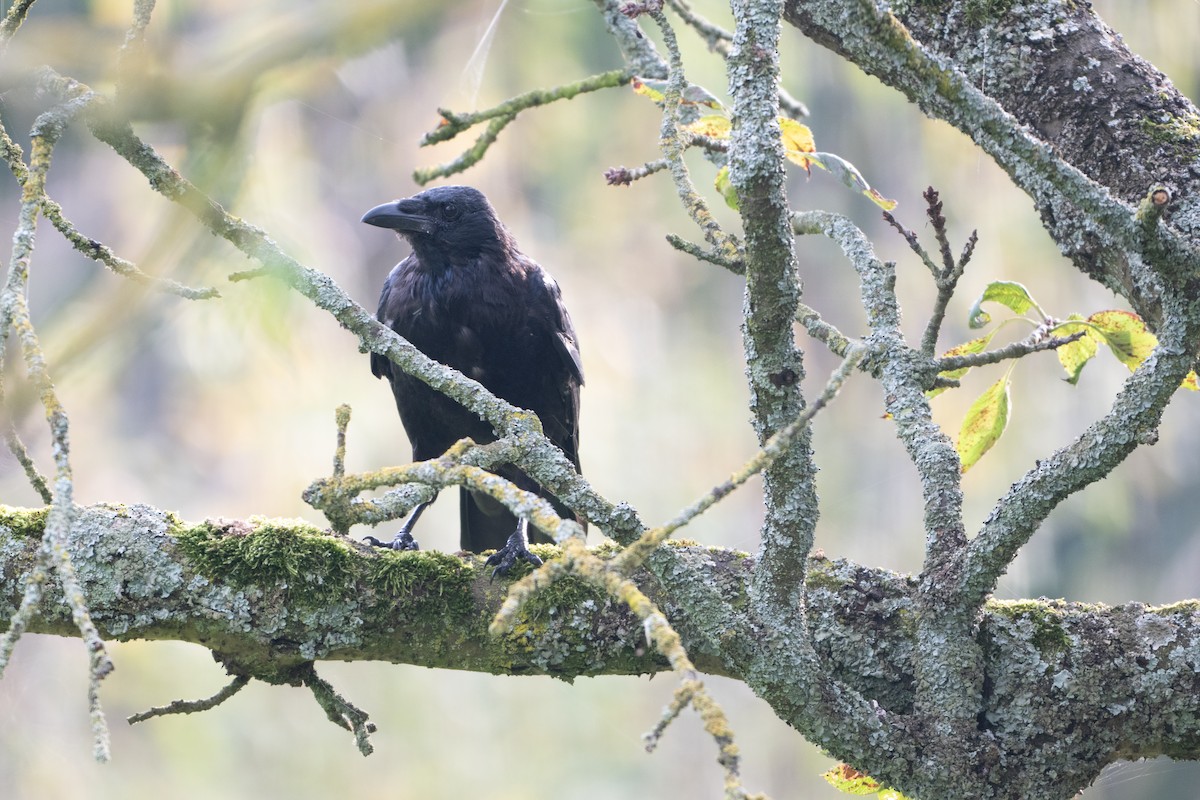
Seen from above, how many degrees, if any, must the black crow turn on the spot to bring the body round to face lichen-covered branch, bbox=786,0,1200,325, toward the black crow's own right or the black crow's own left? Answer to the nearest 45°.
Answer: approximately 90° to the black crow's own left

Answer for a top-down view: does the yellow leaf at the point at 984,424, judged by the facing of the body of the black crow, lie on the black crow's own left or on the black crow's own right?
on the black crow's own left

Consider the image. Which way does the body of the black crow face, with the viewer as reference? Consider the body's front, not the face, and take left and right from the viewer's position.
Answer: facing the viewer and to the left of the viewer

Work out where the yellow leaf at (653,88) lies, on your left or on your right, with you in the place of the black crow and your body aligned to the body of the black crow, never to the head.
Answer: on your left

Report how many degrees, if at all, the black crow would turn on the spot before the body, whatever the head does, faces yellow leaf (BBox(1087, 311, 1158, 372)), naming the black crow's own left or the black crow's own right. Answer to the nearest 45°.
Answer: approximately 90° to the black crow's own left

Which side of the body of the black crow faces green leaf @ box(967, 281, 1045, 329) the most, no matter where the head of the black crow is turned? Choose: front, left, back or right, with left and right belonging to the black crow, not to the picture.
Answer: left

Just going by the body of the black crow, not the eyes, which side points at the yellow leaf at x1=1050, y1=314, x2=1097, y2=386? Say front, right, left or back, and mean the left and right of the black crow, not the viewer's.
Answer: left
